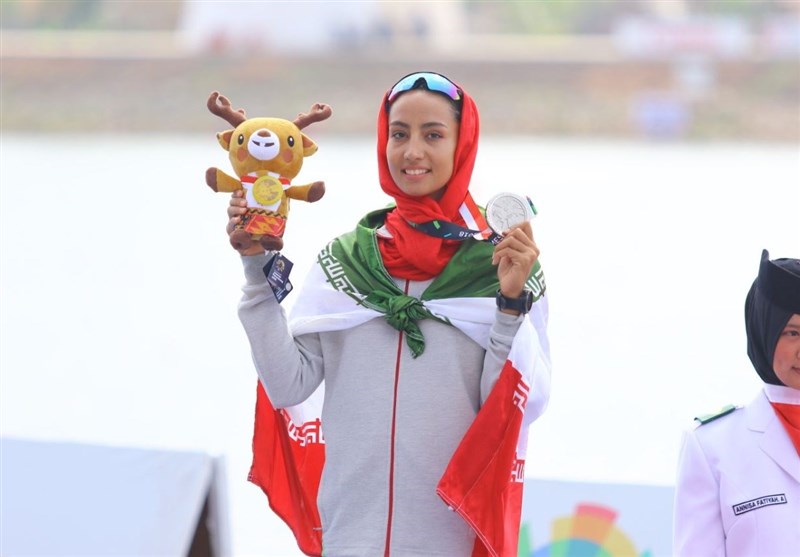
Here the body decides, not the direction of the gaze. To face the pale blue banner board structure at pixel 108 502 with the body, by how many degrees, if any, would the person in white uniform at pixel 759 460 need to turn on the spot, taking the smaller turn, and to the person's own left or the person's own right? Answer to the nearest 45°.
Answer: approximately 135° to the person's own right

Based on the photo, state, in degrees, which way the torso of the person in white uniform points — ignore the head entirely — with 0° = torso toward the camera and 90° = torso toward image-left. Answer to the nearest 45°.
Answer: approximately 315°
